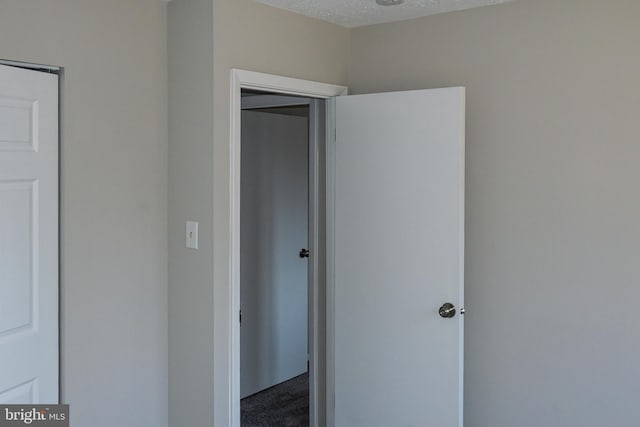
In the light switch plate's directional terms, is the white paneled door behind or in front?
in front

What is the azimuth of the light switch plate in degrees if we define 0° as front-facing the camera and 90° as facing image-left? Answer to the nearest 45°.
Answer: approximately 45°

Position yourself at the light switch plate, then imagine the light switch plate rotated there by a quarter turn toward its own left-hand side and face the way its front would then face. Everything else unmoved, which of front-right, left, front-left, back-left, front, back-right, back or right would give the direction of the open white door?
front-left
